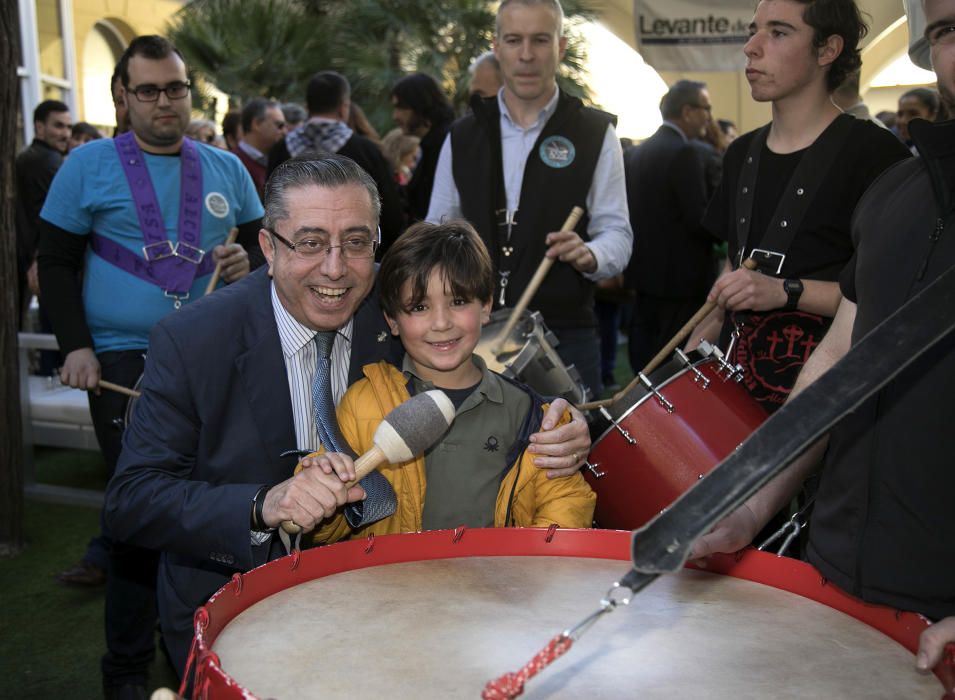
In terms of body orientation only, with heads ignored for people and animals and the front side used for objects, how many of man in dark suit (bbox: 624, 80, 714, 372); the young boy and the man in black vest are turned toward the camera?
2

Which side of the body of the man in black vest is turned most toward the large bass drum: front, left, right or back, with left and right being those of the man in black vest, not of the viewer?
front

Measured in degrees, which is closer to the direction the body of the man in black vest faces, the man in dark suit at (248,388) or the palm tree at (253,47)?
the man in dark suit

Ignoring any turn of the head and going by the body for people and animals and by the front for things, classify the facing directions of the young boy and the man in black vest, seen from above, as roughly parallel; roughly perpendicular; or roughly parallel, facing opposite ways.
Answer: roughly parallel

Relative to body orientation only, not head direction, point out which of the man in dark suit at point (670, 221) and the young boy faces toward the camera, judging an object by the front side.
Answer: the young boy

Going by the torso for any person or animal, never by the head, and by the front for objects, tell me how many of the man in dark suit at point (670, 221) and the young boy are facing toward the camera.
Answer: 1

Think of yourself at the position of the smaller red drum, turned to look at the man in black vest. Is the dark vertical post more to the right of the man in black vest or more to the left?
left

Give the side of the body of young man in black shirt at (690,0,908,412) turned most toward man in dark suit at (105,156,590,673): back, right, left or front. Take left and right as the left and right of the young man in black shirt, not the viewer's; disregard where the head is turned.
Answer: front

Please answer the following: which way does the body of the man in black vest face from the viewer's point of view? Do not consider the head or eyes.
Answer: toward the camera

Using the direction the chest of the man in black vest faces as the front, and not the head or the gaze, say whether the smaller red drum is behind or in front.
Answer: in front

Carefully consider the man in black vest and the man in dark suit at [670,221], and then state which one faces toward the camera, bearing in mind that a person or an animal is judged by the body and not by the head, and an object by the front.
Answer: the man in black vest

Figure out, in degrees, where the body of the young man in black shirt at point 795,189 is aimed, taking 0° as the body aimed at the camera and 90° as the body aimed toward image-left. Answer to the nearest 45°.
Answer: approximately 45°

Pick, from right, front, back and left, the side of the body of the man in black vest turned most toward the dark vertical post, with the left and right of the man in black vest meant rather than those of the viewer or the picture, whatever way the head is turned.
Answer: right

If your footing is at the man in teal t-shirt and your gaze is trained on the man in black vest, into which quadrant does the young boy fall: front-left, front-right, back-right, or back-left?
front-right

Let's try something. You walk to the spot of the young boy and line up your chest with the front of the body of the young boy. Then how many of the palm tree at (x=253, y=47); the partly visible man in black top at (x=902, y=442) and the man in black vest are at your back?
2

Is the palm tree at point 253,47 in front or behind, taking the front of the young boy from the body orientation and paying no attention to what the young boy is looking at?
behind

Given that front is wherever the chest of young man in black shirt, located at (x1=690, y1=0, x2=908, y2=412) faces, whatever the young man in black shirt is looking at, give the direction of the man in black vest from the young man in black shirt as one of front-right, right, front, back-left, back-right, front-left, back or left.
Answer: right

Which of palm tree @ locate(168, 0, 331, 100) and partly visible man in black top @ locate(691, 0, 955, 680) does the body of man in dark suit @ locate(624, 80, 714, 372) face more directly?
the palm tree

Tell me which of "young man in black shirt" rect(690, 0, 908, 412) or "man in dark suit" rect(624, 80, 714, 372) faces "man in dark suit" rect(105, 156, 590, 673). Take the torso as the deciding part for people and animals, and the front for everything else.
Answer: the young man in black shirt

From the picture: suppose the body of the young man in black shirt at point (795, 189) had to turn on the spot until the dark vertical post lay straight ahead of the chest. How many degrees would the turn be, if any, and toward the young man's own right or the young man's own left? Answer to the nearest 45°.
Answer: approximately 45° to the young man's own right
